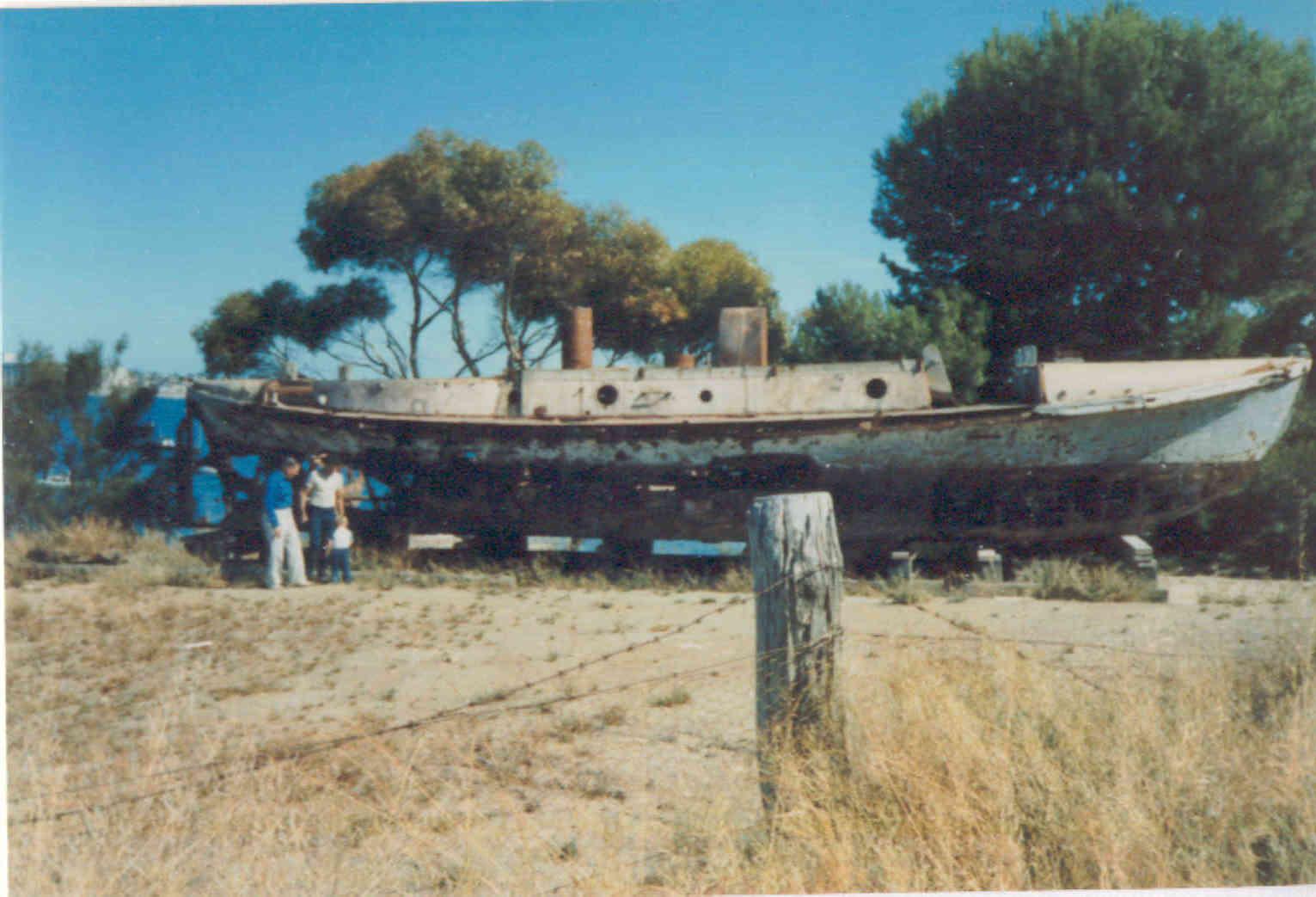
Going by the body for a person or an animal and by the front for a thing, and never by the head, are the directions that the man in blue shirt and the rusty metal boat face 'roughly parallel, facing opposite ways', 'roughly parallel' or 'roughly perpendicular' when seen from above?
roughly parallel

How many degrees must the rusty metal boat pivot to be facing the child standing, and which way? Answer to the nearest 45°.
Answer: approximately 180°

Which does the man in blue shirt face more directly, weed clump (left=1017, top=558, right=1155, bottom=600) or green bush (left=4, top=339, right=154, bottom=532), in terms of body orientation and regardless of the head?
the weed clump

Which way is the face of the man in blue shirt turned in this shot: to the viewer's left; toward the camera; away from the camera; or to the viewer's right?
to the viewer's right

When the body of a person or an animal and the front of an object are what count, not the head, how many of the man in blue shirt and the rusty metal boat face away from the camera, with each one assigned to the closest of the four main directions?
0

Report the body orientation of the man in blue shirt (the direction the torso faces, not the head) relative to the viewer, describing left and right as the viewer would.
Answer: facing the viewer and to the right of the viewer

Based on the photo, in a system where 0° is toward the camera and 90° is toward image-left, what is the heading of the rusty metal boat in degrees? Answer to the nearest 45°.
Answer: approximately 270°
